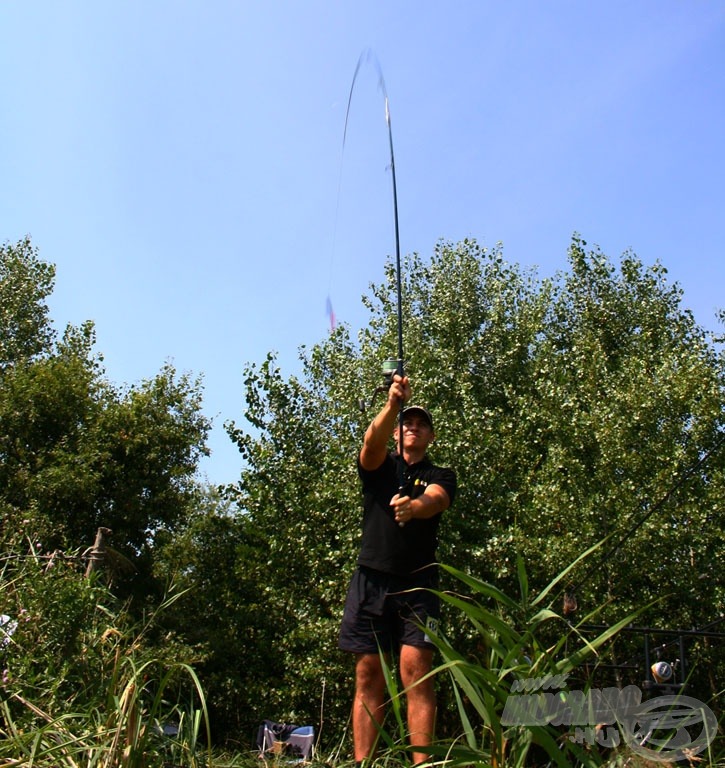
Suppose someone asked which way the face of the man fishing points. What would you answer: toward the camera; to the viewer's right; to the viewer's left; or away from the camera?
toward the camera

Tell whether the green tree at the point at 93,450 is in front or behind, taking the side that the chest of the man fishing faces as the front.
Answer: behind

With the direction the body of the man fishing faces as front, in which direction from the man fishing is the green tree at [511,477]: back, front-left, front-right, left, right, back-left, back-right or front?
back

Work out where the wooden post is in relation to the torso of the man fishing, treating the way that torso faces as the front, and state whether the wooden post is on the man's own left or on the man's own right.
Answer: on the man's own right

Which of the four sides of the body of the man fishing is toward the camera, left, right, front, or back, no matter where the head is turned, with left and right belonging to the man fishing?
front
